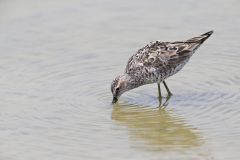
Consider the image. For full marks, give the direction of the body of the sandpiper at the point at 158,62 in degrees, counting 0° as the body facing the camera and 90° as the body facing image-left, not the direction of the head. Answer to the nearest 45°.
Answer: approximately 90°
